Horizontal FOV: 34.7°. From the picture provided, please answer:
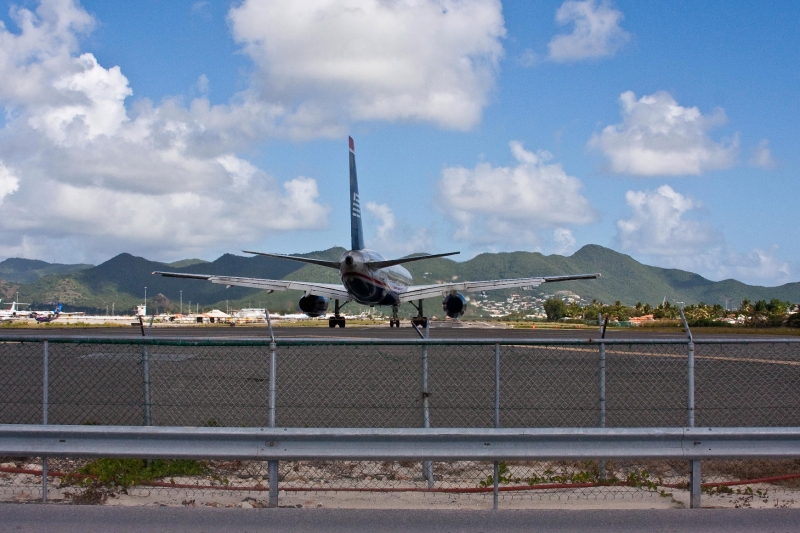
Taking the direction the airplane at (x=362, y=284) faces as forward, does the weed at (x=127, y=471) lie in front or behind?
behind

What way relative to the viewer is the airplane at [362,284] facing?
away from the camera

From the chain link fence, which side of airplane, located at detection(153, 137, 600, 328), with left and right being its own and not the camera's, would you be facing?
back

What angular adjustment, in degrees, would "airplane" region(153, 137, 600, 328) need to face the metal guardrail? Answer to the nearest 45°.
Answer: approximately 180°
